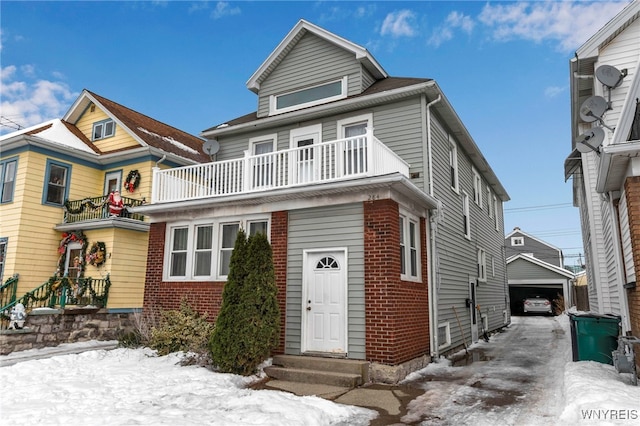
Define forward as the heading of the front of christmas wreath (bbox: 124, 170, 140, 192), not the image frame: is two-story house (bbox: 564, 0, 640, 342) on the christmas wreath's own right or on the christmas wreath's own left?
on the christmas wreath's own left

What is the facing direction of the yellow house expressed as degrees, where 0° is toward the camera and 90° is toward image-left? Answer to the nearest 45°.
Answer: approximately 45°

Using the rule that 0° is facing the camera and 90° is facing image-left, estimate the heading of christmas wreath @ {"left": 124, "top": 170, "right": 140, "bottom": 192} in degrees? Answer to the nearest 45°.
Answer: approximately 45°

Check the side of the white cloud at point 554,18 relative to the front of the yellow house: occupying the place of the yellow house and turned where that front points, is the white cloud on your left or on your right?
on your left

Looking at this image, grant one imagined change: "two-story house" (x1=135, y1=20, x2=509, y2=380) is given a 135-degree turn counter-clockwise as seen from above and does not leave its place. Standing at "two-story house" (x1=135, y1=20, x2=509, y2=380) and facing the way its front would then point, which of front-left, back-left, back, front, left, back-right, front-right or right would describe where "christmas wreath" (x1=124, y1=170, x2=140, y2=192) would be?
back-left

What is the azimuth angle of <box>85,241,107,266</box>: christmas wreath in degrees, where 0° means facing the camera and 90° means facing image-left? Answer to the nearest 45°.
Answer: approximately 45°
